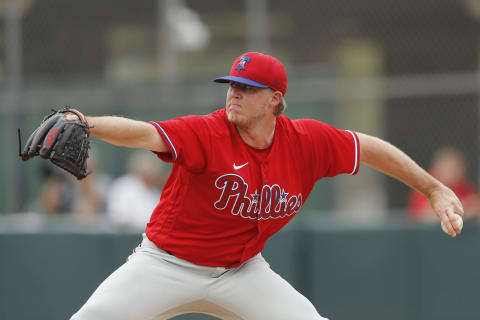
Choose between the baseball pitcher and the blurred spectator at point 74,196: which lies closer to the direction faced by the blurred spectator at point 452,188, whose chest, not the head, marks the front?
the baseball pitcher

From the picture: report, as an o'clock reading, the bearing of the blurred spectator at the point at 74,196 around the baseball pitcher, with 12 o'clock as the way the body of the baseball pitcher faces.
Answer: The blurred spectator is roughly at 5 o'clock from the baseball pitcher.

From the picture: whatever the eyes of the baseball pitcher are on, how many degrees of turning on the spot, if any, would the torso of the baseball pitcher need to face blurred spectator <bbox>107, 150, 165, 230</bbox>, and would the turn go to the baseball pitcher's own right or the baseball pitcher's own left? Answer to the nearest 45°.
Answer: approximately 180°

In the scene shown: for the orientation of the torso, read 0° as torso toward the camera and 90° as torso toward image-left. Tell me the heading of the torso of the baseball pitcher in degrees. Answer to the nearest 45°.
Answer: approximately 0°

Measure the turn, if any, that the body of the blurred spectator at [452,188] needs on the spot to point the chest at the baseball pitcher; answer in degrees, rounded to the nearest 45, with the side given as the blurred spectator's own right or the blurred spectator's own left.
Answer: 0° — they already face them

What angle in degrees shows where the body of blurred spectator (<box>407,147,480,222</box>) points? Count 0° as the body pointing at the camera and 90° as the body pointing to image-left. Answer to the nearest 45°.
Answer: approximately 0°

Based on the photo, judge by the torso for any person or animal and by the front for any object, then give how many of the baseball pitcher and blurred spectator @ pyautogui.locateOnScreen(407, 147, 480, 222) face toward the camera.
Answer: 2

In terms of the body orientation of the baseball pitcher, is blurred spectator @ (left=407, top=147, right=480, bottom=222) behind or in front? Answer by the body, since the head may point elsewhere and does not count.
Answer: behind

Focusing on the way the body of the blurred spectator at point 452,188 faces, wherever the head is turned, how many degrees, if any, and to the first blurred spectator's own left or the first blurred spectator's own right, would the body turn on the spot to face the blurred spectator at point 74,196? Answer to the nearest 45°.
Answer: approximately 90° to the first blurred spectator's own right

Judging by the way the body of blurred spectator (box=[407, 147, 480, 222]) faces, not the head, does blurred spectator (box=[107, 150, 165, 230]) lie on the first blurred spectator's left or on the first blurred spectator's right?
on the first blurred spectator's right
